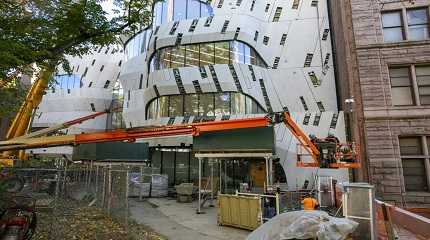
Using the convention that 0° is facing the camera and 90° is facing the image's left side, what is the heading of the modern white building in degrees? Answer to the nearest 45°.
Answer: approximately 0°

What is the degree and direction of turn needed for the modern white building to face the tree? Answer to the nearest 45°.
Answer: approximately 45° to its right

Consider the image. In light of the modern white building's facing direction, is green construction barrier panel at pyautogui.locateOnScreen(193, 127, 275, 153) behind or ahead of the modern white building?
ahead

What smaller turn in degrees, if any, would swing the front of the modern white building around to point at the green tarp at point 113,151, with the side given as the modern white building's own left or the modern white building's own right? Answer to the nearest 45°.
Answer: approximately 90° to the modern white building's own right

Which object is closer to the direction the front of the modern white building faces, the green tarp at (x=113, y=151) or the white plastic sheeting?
the white plastic sheeting

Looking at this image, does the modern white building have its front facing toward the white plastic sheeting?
yes
